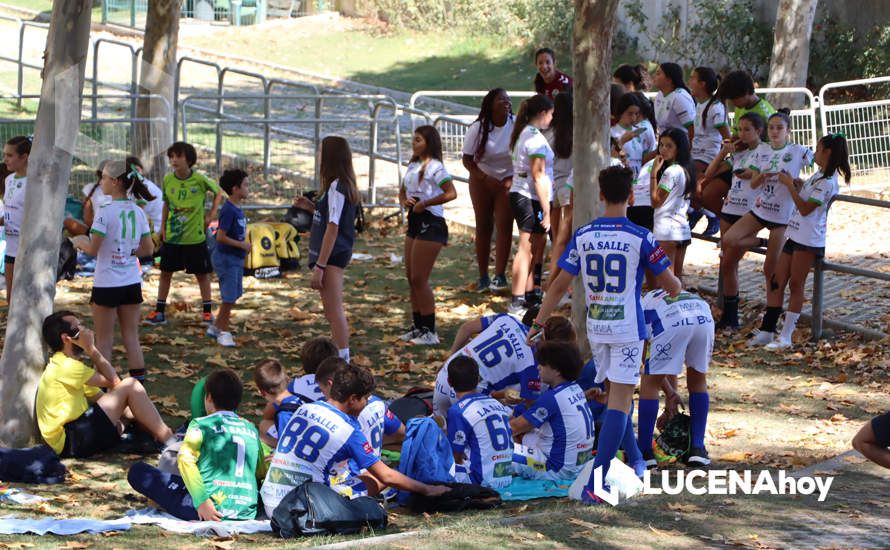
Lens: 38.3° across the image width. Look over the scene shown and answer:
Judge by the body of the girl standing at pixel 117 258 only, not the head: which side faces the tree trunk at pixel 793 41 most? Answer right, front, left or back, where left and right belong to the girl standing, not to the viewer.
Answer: right

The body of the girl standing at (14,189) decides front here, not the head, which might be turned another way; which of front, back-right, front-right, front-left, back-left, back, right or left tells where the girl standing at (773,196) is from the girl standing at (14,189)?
back-left

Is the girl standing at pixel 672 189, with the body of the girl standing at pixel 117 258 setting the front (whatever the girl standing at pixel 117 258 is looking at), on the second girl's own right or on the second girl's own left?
on the second girl's own right

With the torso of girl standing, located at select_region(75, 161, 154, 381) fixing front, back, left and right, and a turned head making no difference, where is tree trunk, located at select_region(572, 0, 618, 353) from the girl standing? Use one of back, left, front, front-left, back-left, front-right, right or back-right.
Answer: back-right

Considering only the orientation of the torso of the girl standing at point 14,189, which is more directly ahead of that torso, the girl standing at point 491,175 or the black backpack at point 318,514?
the black backpack

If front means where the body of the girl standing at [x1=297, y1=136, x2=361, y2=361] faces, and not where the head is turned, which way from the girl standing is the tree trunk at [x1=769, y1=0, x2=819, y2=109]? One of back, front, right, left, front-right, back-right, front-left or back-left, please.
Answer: back-right

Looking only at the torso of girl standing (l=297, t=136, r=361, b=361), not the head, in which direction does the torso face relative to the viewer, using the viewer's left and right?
facing to the left of the viewer

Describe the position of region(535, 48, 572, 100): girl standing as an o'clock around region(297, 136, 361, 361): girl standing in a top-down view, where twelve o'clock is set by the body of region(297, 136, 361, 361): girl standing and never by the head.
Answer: region(535, 48, 572, 100): girl standing is roughly at 4 o'clock from region(297, 136, 361, 361): girl standing.

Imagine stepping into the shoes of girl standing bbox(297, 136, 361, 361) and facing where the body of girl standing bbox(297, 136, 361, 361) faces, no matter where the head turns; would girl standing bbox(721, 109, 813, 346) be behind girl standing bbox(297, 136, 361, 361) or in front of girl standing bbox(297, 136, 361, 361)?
behind

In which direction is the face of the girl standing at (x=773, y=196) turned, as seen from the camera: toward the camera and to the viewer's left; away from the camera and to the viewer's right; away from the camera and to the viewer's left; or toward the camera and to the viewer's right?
toward the camera and to the viewer's left

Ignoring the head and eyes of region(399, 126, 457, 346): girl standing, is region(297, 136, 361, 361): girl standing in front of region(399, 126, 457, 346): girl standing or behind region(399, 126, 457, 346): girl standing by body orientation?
in front
